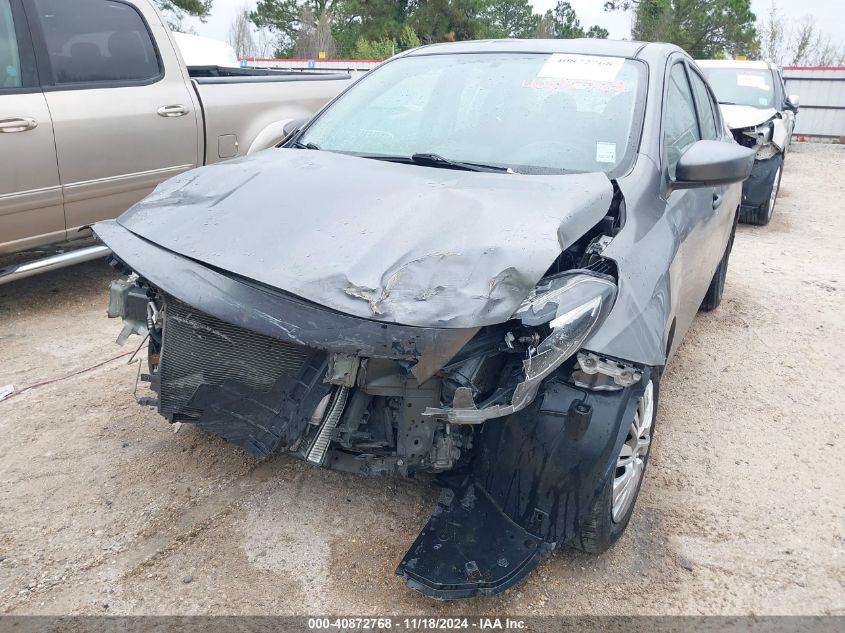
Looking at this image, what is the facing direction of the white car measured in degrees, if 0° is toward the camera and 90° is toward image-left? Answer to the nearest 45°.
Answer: approximately 0°

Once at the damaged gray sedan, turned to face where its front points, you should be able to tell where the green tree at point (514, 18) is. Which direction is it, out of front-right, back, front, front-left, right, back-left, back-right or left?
back-right

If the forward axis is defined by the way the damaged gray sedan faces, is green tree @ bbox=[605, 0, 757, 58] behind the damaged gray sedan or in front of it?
behind

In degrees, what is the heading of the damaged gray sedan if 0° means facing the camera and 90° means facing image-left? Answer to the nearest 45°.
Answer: approximately 45°

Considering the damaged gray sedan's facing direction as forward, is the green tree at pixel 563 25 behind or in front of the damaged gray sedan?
behind

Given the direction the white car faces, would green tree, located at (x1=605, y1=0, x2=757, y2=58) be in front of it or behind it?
behind

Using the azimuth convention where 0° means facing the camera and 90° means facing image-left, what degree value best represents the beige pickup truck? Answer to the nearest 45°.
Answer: approximately 45°
